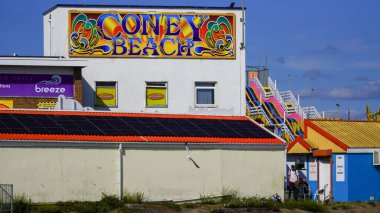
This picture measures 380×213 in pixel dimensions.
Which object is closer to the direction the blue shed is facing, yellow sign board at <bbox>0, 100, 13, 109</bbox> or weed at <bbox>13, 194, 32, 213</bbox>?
the weed

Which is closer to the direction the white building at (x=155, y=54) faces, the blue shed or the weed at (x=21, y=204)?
the weed

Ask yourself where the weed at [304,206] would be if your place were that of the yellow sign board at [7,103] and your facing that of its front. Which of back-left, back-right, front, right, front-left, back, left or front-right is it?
front-left

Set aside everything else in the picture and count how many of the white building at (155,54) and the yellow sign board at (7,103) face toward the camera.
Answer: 2

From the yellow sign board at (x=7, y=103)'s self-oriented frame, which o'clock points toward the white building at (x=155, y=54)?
The white building is roughly at 8 o'clock from the yellow sign board.

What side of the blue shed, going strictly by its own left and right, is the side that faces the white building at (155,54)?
right

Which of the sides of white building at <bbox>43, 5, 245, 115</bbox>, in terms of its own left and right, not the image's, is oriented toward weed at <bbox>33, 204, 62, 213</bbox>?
front

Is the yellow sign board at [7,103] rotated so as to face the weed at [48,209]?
yes

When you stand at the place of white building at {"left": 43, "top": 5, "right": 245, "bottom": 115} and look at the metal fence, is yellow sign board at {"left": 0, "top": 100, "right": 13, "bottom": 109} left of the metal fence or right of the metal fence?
right

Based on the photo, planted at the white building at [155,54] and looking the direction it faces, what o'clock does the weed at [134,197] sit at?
The weed is roughly at 12 o'clock from the white building.

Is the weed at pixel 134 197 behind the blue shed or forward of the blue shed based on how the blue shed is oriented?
forward

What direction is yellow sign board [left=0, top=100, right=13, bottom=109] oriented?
toward the camera

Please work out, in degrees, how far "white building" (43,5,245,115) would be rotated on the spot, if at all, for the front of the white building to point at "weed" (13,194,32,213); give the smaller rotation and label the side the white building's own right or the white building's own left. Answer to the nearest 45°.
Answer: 0° — it already faces it
